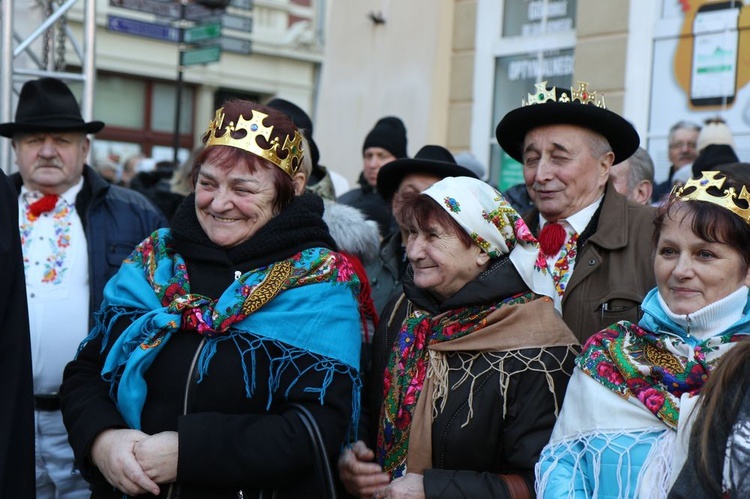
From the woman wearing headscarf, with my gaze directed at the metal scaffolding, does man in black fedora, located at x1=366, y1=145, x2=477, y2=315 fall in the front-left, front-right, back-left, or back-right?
front-right

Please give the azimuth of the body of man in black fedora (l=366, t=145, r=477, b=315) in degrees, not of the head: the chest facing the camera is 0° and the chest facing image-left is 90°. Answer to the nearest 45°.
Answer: approximately 45°

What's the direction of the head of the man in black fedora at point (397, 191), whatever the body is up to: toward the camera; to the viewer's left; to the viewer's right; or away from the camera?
toward the camera

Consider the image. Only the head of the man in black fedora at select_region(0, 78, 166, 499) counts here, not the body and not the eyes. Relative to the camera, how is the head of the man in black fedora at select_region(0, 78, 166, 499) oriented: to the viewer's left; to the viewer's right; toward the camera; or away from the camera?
toward the camera

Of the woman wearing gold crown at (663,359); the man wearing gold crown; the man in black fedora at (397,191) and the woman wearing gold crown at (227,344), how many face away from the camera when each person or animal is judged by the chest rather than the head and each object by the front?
0

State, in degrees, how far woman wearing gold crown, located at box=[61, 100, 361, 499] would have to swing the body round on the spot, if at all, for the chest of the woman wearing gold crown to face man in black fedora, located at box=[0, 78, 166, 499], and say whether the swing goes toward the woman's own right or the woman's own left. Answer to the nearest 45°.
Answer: approximately 90° to the woman's own right

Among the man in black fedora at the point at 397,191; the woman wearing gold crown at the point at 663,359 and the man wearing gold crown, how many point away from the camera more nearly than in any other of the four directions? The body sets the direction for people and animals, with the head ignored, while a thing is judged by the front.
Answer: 0

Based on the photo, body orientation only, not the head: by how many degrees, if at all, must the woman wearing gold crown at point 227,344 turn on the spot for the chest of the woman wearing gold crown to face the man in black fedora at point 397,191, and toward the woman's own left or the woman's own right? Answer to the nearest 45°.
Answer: approximately 180°

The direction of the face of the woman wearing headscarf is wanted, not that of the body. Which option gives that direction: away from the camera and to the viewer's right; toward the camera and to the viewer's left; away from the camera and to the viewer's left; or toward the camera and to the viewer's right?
toward the camera and to the viewer's left

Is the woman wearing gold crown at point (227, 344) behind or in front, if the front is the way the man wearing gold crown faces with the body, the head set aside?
in front

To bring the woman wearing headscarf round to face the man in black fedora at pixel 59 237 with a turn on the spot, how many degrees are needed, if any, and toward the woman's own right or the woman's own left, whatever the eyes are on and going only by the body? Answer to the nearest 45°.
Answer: approximately 90° to the woman's own right

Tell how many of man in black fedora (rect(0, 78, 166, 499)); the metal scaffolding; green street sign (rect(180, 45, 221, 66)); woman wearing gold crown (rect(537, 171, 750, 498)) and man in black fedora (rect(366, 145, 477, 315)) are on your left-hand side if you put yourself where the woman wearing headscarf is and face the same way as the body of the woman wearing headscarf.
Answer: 1

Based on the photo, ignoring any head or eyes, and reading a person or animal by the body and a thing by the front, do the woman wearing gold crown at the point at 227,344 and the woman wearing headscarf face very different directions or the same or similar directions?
same or similar directions

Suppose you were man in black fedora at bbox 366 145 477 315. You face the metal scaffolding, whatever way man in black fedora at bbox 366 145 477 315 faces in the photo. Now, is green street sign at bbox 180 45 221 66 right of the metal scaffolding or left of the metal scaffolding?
right

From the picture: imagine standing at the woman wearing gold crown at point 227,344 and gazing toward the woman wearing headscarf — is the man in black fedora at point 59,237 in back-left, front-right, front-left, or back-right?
back-left

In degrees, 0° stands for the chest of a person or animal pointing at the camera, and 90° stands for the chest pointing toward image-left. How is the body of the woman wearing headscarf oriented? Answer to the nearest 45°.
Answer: approximately 45°

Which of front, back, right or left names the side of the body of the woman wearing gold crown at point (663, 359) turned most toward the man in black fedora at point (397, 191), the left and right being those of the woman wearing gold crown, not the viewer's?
right

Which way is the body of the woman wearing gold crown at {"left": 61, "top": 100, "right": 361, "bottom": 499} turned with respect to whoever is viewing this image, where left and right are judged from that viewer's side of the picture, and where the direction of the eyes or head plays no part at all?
facing the viewer and to the left of the viewer

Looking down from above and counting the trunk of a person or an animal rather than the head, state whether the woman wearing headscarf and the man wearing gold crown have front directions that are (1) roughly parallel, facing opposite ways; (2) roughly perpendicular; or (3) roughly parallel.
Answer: roughly parallel

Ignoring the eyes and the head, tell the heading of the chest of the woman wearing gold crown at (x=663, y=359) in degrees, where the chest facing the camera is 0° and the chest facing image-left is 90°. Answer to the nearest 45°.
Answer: approximately 45°
